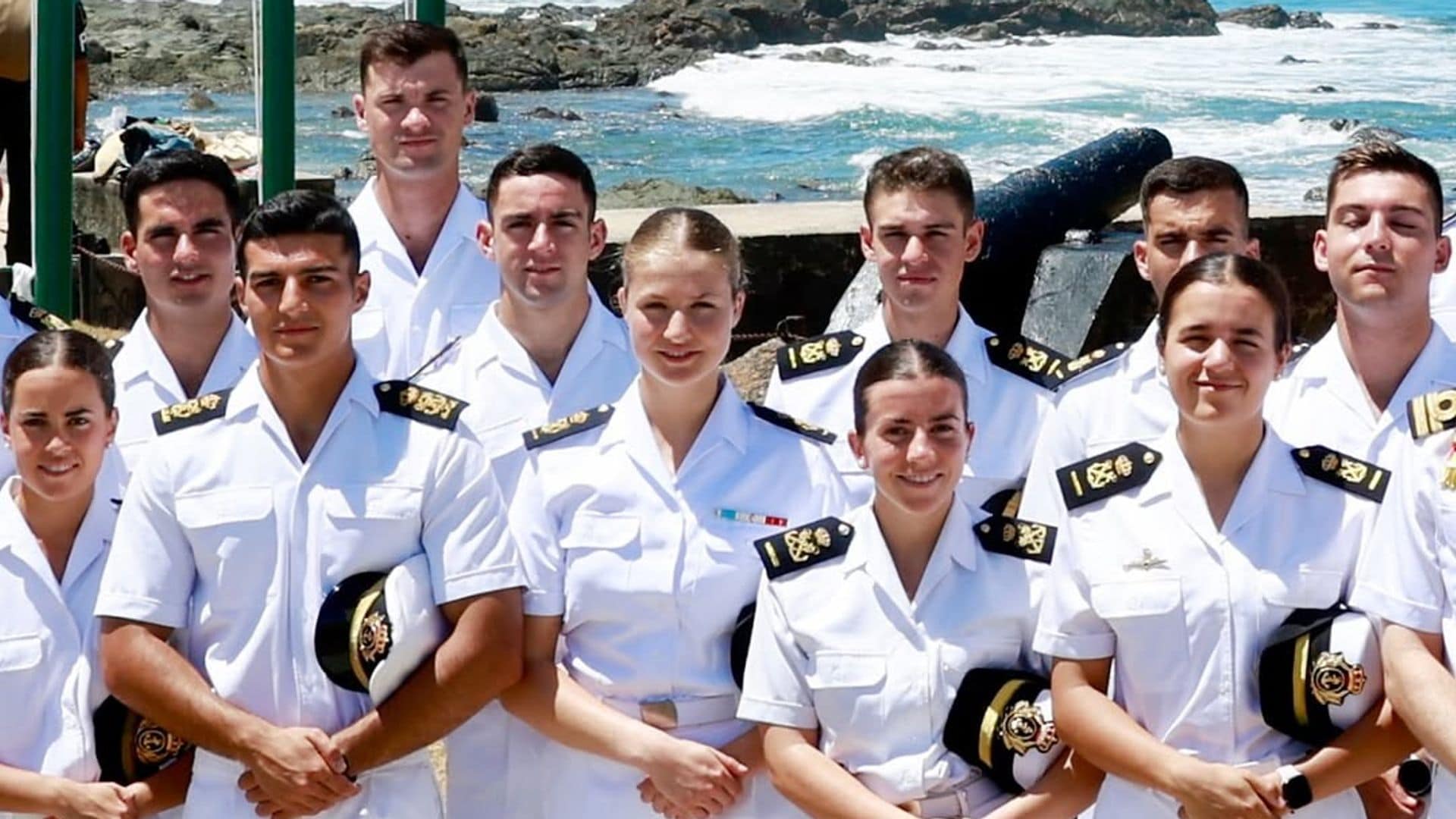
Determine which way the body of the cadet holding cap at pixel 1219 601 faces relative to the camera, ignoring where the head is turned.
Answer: toward the camera

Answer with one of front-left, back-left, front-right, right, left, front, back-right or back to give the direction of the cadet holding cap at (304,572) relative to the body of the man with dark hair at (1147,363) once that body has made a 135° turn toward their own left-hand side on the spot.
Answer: back

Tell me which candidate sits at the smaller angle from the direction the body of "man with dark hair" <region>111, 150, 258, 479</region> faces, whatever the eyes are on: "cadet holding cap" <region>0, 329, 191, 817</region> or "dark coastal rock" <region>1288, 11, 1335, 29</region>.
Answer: the cadet holding cap

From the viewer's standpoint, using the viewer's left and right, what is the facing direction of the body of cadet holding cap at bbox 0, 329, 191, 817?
facing the viewer

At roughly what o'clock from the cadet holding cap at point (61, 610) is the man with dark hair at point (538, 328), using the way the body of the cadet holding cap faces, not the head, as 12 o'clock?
The man with dark hair is roughly at 8 o'clock from the cadet holding cap.

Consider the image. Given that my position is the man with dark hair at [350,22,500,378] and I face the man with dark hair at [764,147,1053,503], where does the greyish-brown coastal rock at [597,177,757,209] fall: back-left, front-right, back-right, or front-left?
back-left

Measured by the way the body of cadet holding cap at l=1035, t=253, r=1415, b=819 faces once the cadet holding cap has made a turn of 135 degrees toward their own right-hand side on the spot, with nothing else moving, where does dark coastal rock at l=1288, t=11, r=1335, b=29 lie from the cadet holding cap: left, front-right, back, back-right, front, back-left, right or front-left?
front-right

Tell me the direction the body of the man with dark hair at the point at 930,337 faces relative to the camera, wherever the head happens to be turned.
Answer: toward the camera

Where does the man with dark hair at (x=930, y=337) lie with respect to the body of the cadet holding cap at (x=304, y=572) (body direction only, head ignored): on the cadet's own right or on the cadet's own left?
on the cadet's own left

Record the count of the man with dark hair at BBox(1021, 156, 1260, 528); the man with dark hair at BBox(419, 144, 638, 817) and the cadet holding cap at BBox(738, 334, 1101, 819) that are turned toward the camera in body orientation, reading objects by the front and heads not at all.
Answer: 3

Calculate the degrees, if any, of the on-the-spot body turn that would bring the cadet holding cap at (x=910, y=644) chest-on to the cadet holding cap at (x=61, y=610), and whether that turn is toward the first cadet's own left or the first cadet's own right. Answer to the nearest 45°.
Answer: approximately 90° to the first cadet's own right
